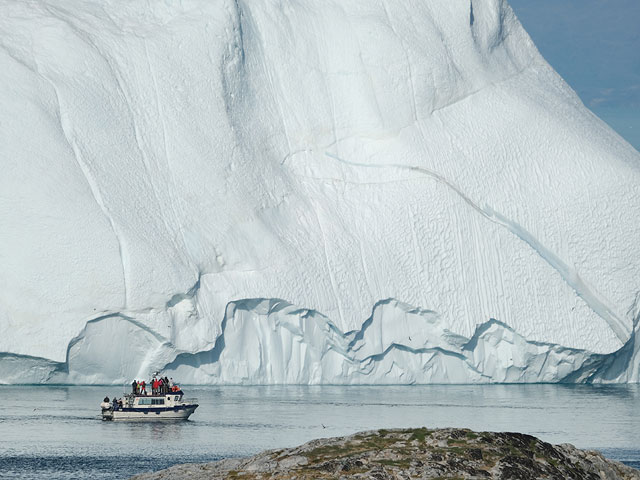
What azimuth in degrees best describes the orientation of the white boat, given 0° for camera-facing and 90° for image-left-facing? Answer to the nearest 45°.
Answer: approximately 270°

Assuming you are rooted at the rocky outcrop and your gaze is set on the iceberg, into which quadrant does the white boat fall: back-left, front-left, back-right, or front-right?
front-left

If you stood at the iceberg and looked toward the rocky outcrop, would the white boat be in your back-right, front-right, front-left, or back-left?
front-right

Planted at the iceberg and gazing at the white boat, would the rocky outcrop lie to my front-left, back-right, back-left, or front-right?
front-left

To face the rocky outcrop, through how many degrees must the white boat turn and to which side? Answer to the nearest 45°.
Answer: approximately 90° to its right
